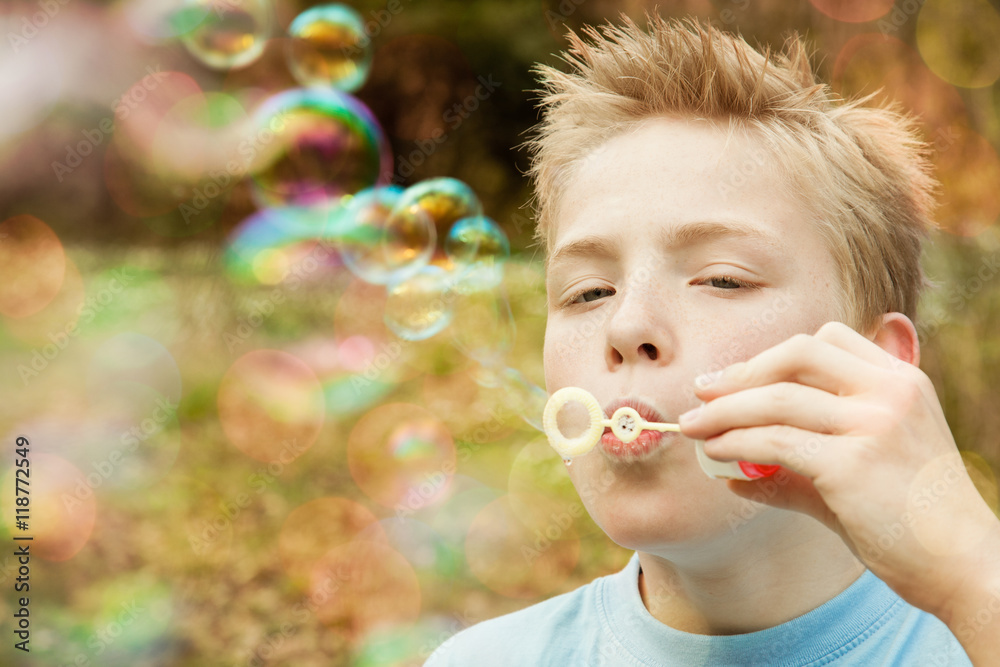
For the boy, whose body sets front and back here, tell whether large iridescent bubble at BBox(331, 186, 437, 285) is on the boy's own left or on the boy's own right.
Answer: on the boy's own right

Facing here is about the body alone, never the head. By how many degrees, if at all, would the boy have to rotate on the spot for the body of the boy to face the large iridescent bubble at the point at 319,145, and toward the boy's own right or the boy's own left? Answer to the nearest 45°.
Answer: approximately 90° to the boy's own right

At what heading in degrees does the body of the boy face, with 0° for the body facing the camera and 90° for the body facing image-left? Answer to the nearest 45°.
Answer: approximately 45°

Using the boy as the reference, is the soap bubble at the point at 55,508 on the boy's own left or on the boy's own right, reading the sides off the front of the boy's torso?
on the boy's own right

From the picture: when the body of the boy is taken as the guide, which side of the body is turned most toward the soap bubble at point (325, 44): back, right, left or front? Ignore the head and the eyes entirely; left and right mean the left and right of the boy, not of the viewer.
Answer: right

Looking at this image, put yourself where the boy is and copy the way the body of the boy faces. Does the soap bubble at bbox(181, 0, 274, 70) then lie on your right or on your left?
on your right

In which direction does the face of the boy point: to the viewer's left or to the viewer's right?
to the viewer's left
